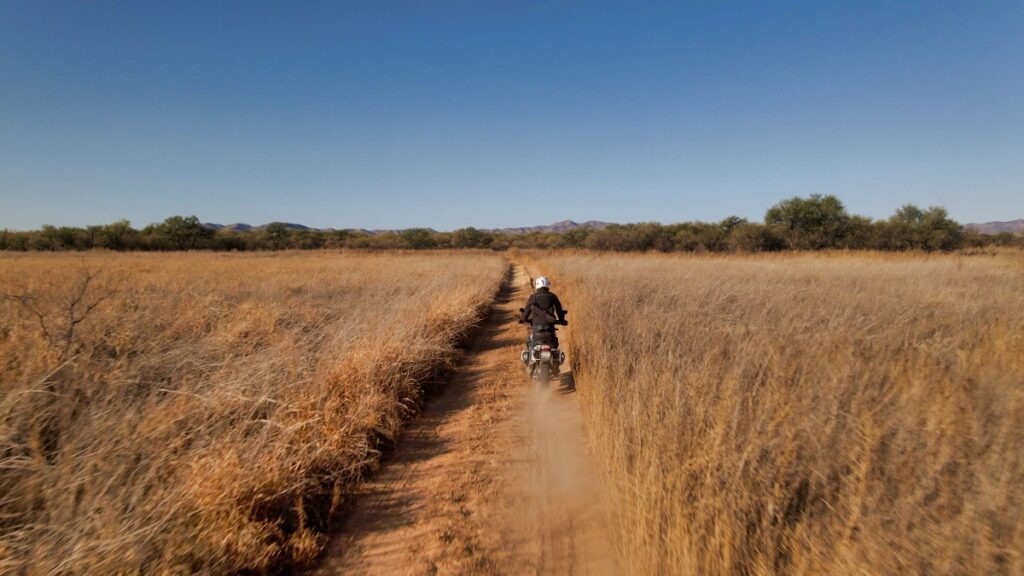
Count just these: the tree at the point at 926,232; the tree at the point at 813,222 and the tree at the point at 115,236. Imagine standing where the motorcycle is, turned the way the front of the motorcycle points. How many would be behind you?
0

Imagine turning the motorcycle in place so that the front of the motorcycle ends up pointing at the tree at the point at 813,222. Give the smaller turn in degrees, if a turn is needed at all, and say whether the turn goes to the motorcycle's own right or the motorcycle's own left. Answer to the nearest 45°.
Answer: approximately 45° to the motorcycle's own right

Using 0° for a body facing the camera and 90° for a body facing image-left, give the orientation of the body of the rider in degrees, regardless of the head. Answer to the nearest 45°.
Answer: approximately 180°

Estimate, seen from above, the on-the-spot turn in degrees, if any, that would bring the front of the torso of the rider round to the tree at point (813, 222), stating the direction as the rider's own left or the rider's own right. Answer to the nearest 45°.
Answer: approximately 45° to the rider's own right

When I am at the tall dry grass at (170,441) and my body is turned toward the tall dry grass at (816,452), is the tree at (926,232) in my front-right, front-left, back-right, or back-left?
front-left

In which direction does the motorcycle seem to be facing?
away from the camera

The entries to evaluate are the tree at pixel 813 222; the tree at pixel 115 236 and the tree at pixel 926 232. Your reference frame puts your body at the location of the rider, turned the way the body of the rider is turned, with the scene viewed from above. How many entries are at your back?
0

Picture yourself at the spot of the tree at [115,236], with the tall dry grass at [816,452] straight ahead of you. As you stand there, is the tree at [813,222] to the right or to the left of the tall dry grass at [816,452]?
left

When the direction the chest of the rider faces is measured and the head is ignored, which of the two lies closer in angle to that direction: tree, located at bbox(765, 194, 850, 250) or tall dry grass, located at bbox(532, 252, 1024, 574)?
the tree

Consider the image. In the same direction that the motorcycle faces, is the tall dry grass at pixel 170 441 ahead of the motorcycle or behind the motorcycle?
behind

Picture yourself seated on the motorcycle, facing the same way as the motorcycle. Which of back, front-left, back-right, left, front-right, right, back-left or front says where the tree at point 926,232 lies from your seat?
front-right
